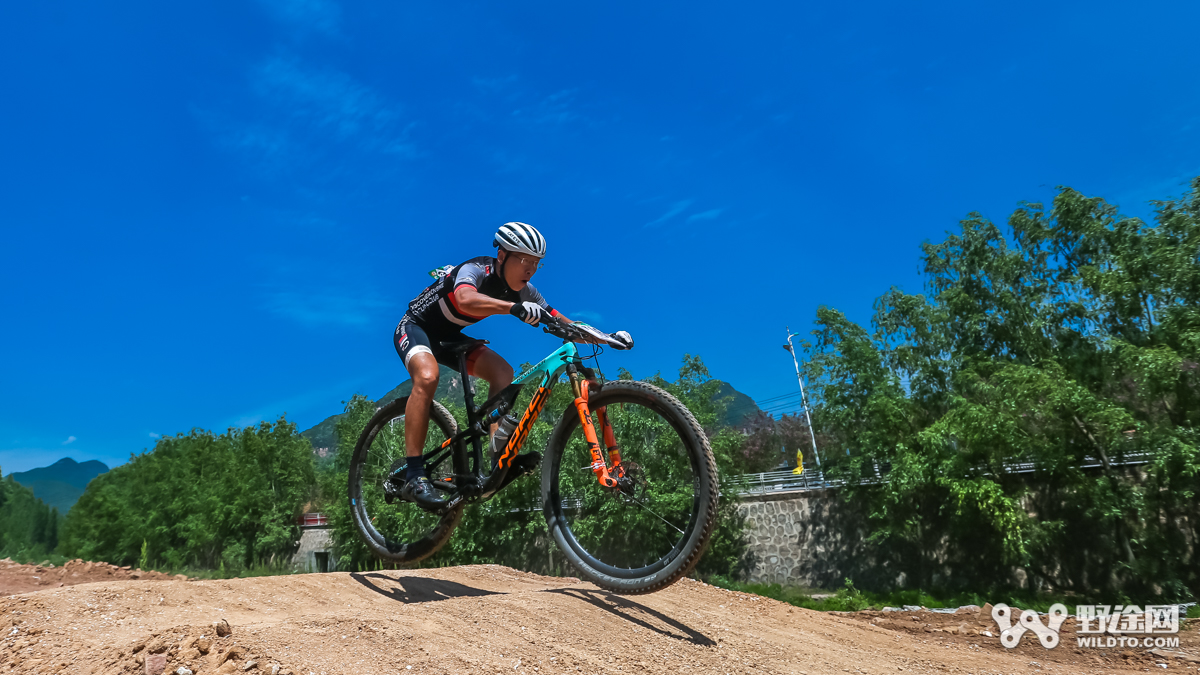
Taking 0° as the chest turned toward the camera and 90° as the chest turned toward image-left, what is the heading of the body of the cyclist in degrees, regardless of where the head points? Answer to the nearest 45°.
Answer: approximately 315°

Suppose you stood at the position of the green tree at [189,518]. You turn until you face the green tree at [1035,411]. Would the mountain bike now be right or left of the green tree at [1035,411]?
right

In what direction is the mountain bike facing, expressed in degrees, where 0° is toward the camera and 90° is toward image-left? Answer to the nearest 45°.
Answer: approximately 315°

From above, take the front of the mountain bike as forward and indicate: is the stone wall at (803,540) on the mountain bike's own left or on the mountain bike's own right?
on the mountain bike's own left

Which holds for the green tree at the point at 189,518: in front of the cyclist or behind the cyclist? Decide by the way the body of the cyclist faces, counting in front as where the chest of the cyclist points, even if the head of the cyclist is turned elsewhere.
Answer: behind
